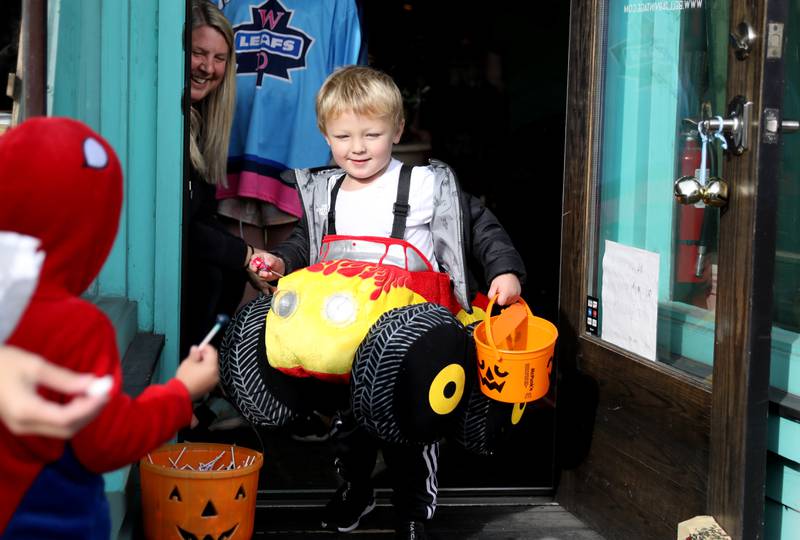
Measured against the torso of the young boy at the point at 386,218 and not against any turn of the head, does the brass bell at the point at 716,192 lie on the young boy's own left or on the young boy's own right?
on the young boy's own left

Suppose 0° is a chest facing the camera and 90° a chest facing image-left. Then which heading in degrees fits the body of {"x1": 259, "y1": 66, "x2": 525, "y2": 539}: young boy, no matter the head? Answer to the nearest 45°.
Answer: approximately 45°

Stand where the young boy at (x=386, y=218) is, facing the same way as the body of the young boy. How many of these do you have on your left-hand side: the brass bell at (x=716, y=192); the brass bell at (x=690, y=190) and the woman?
2

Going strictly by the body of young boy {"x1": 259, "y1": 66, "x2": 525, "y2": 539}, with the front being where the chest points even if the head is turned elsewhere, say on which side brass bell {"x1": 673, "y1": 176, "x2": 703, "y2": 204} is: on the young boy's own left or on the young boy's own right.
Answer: on the young boy's own left

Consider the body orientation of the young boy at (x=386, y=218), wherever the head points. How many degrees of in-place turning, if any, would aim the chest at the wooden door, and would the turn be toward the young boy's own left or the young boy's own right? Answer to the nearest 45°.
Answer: approximately 135° to the young boy's own left

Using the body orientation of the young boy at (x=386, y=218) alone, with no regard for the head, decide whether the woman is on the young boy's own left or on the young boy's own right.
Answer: on the young boy's own right
